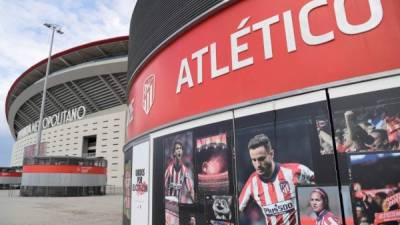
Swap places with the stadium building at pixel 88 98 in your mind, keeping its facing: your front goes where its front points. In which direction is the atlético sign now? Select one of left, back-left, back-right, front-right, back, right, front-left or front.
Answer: front-left

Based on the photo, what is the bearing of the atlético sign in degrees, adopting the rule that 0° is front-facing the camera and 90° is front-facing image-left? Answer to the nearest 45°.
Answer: approximately 45°

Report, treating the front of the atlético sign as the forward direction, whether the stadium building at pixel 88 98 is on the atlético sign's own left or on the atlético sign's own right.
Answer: on the atlético sign's own right

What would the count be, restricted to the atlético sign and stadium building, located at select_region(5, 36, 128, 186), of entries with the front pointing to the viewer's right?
0

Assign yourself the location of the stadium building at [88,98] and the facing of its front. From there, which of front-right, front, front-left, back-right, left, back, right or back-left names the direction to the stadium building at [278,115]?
front-left
